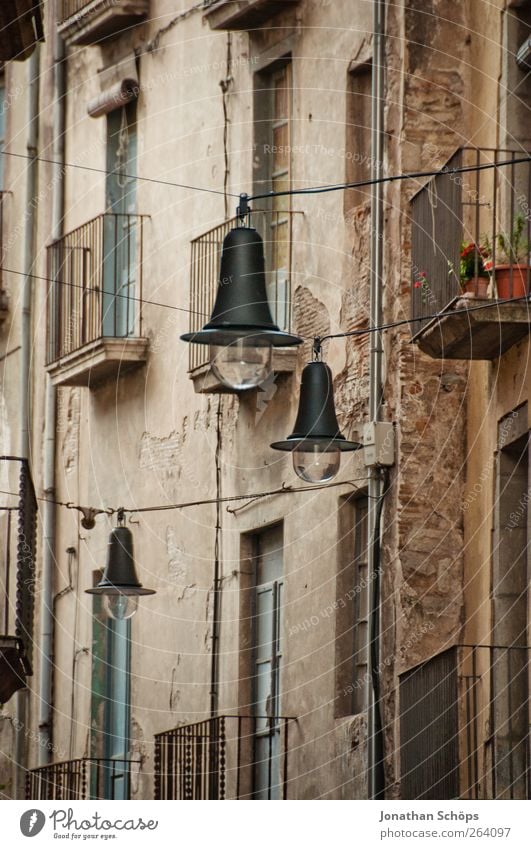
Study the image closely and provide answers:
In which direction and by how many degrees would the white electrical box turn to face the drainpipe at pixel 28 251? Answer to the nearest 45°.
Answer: approximately 90° to its right

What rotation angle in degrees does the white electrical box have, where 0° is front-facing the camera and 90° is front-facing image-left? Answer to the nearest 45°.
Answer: approximately 45°

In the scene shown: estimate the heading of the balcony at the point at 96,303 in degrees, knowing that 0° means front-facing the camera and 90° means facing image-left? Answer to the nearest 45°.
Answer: approximately 45°
